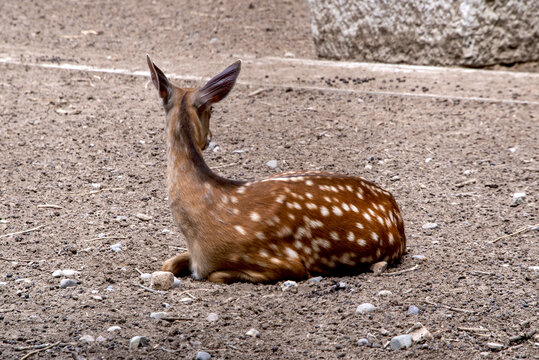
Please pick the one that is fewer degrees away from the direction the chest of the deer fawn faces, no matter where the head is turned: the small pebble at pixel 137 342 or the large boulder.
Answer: the small pebble

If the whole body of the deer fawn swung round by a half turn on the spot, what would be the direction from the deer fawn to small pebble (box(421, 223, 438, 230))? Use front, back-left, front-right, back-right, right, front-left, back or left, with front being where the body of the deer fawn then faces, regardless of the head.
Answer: front-left

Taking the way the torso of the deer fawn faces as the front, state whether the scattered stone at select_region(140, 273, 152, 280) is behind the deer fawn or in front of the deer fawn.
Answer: in front

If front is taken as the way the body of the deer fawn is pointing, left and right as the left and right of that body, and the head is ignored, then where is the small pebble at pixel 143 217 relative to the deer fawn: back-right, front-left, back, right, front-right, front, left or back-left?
front-right

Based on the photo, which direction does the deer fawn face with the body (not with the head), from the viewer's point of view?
to the viewer's left

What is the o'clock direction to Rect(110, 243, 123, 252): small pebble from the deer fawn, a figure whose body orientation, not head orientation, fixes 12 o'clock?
The small pebble is roughly at 1 o'clock from the deer fawn.

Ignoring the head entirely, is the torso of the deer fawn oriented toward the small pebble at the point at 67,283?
yes

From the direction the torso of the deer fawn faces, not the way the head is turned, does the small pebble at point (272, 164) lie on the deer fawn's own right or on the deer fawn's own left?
on the deer fawn's own right

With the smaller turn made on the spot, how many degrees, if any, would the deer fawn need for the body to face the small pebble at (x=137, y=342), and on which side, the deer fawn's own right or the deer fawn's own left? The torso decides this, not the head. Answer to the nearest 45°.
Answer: approximately 45° to the deer fawn's own left

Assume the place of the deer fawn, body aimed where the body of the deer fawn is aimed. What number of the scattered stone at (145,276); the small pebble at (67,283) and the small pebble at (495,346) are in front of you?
2

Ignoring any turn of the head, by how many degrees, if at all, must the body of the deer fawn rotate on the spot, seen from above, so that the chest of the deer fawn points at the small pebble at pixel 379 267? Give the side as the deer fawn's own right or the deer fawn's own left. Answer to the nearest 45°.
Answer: approximately 180°

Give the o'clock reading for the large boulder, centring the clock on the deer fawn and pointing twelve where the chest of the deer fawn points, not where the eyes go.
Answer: The large boulder is roughly at 4 o'clock from the deer fawn.

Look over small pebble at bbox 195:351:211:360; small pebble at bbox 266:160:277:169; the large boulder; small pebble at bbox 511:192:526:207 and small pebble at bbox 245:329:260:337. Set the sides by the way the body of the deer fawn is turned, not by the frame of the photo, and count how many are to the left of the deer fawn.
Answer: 2

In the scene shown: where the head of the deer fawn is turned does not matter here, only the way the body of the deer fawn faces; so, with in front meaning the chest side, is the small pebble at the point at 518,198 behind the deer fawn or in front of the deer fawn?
behind

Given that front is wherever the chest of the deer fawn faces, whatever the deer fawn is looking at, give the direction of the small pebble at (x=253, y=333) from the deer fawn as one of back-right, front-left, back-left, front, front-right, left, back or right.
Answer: left

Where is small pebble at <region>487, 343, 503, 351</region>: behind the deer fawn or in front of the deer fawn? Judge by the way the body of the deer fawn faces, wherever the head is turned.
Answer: behind

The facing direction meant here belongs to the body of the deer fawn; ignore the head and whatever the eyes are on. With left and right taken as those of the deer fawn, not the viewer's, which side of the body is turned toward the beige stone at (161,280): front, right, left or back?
front

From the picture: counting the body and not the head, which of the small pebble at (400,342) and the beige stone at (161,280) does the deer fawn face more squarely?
the beige stone
